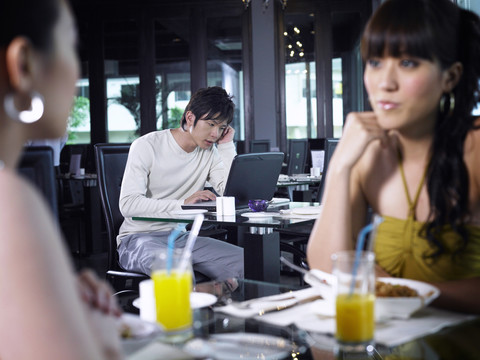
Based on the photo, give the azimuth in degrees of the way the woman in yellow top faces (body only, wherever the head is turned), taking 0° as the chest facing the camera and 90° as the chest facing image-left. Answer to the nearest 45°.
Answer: approximately 45°

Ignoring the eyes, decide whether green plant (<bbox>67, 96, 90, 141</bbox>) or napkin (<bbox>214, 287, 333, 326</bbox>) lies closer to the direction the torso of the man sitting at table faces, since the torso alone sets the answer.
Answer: the napkin

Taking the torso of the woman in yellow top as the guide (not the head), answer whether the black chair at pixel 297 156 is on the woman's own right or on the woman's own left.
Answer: on the woman's own right

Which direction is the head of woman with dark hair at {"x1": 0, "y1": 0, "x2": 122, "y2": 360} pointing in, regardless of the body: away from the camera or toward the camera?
away from the camera

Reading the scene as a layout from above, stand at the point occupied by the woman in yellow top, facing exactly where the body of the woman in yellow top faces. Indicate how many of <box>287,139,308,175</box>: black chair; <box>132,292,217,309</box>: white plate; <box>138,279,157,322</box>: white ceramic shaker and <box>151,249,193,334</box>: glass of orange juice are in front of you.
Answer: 3

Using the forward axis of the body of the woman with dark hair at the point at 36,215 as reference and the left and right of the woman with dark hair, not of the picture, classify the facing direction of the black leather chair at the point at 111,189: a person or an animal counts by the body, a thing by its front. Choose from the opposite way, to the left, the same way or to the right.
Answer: to the right
